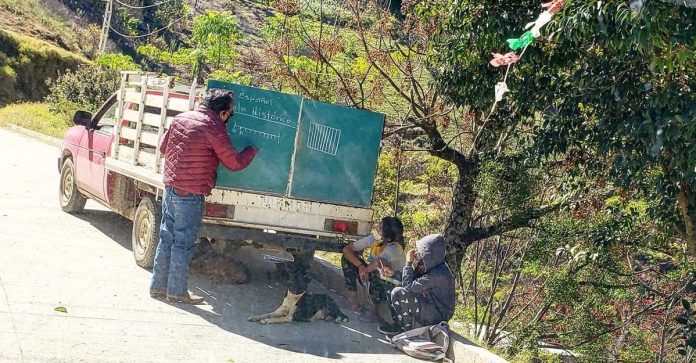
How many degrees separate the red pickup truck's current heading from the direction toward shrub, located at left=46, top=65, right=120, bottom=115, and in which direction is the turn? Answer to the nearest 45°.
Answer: approximately 45° to its right

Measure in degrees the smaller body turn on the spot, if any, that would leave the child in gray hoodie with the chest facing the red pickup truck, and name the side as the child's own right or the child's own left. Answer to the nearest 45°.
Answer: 0° — they already face it

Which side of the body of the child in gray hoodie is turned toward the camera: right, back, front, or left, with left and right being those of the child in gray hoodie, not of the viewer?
left

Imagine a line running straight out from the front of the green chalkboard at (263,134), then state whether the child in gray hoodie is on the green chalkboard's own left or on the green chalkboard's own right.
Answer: on the green chalkboard's own left

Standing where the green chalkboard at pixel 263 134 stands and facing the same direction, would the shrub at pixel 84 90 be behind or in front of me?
behind

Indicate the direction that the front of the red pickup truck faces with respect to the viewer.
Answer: facing away from the viewer and to the left of the viewer

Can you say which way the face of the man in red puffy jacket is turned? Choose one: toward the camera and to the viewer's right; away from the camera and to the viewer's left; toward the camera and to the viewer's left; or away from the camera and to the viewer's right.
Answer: away from the camera and to the viewer's right
